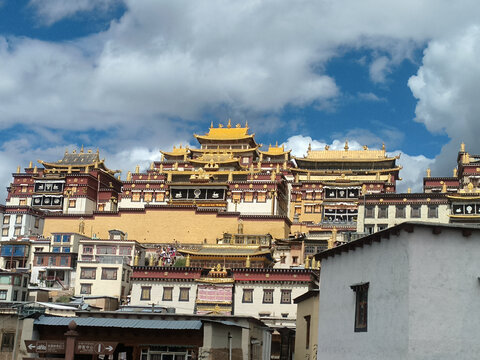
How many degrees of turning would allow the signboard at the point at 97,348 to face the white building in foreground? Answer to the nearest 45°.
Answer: approximately 45° to its left

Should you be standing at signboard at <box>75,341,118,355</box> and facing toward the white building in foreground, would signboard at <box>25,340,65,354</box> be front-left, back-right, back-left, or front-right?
back-right

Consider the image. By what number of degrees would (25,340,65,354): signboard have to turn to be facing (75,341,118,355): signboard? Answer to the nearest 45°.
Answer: approximately 45° to its left

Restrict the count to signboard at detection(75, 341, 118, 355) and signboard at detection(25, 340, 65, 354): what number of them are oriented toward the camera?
2

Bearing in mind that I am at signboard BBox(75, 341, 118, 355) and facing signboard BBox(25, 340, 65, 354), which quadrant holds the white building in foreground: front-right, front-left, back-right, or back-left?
back-left

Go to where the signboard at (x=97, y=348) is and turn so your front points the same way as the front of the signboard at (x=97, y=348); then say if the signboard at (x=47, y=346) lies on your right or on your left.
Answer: on your right

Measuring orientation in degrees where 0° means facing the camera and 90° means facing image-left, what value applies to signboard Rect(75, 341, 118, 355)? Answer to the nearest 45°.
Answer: approximately 0°

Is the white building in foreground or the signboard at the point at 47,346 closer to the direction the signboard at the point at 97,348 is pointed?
the white building in foreground
